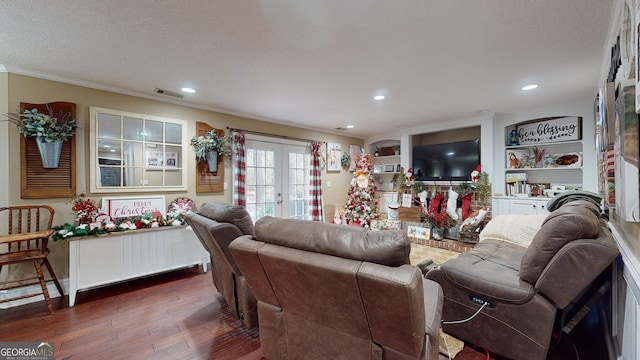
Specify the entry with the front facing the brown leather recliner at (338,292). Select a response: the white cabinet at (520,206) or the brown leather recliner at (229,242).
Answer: the white cabinet

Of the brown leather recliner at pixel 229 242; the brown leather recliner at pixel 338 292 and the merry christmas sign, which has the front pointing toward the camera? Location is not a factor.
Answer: the merry christmas sign

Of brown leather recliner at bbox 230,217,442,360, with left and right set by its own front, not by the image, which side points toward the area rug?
front

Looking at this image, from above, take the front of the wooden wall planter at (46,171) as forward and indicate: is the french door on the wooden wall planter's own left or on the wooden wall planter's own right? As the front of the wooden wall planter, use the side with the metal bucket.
on the wooden wall planter's own left

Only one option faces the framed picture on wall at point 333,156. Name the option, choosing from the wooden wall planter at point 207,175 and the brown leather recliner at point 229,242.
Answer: the brown leather recliner

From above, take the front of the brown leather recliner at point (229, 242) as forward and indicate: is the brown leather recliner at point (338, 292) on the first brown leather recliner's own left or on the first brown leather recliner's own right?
on the first brown leather recliner's own right

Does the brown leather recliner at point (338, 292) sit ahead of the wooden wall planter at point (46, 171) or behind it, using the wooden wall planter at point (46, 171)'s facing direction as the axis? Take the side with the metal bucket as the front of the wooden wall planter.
ahead

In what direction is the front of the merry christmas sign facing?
toward the camera

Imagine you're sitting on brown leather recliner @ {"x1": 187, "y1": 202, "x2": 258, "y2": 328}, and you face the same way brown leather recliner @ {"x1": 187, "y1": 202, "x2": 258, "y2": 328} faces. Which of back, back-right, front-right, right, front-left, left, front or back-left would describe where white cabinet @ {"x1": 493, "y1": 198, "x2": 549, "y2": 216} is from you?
front-right

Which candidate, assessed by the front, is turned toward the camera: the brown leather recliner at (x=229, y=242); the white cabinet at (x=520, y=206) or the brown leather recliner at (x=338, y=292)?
the white cabinet

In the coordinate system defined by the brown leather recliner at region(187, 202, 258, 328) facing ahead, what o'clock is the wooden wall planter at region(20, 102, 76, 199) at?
The wooden wall planter is roughly at 9 o'clock from the brown leather recliner.

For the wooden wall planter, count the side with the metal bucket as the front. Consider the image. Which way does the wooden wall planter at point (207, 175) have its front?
toward the camera
